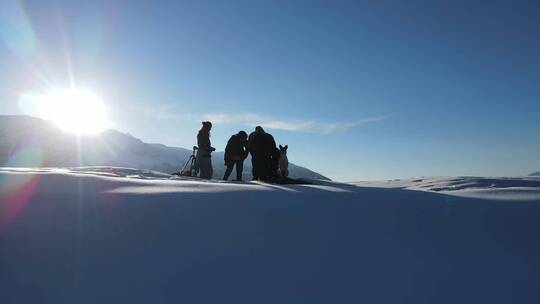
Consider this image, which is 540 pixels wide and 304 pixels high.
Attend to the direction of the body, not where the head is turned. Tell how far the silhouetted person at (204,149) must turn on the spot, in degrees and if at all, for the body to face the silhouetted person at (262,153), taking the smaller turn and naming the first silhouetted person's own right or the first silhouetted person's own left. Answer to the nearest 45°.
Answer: approximately 45° to the first silhouetted person's own right

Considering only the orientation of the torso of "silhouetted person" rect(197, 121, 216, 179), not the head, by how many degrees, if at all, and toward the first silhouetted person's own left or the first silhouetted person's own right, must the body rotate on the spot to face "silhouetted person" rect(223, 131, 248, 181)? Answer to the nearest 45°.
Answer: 0° — they already face them

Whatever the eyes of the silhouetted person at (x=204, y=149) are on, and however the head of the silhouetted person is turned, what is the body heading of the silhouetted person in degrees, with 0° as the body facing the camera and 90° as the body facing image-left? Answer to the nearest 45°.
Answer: approximately 270°
